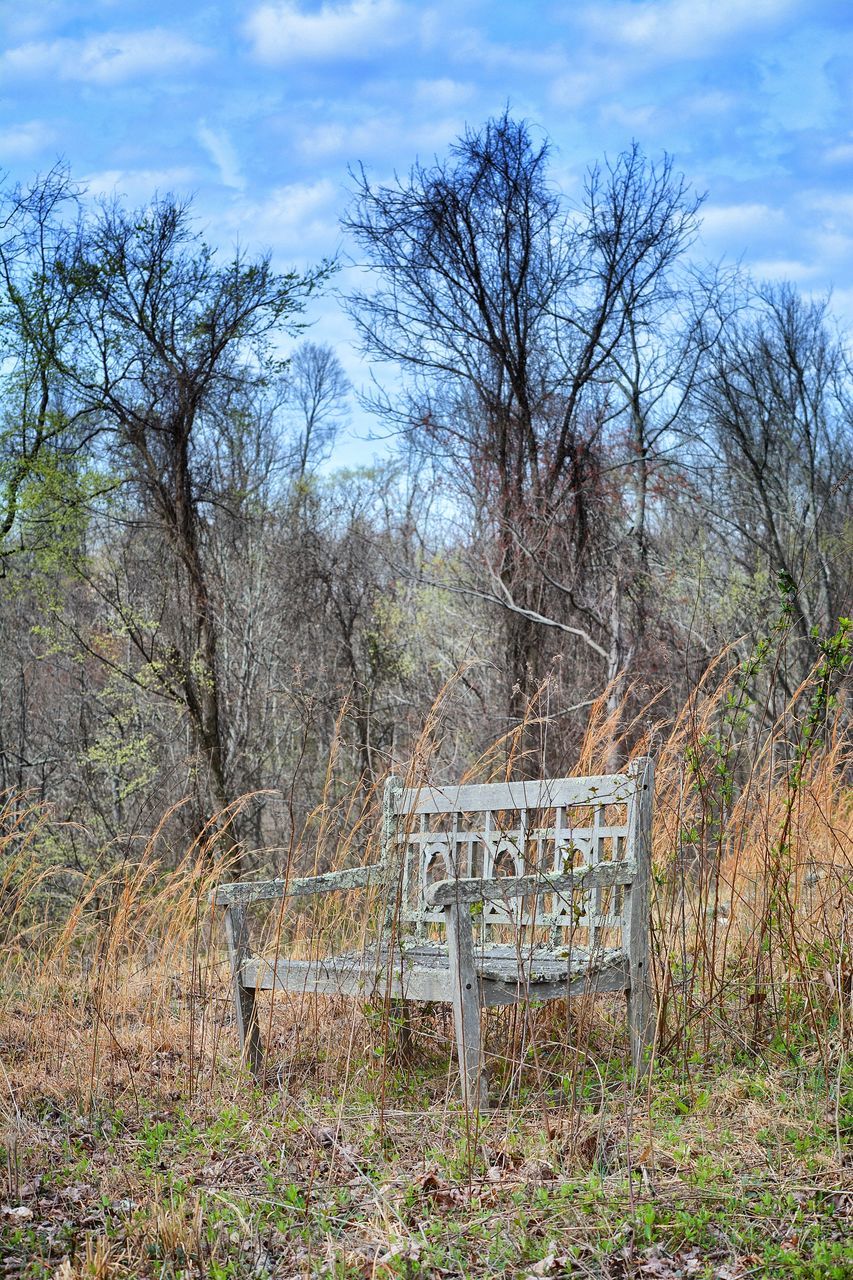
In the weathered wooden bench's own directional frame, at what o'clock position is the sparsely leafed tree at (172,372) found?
The sparsely leafed tree is roughly at 4 o'clock from the weathered wooden bench.

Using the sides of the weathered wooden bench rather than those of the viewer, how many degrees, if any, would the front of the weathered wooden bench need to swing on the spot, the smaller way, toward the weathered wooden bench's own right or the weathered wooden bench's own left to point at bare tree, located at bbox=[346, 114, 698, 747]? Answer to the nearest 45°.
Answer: approximately 135° to the weathered wooden bench's own right

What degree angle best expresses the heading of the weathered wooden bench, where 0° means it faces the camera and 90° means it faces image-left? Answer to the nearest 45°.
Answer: approximately 45°

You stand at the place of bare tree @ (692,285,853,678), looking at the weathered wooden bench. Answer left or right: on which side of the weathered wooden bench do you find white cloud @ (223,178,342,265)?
right

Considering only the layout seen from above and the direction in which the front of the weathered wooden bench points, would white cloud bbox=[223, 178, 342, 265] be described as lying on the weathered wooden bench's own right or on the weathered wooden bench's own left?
on the weathered wooden bench's own right
